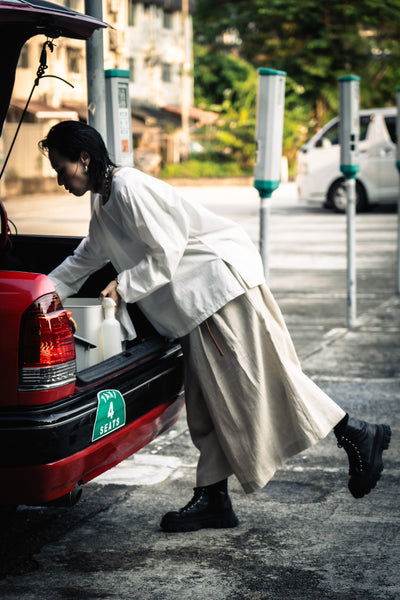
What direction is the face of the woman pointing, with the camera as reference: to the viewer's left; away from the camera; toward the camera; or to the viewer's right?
to the viewer's left

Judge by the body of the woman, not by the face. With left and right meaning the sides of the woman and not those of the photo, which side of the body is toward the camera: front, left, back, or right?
left

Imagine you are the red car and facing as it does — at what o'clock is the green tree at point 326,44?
The green tree is roughly at 2 o'clock from the red car.

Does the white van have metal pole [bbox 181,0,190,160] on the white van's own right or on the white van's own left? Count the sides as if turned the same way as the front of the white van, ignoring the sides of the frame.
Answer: on the white van's own right

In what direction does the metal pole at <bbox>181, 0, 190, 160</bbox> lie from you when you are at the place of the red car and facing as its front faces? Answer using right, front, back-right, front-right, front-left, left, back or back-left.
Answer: front-right

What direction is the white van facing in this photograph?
to the viewer's left

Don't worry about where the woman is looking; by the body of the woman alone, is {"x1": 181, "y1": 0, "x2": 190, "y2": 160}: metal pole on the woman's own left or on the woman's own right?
on the woman's own right

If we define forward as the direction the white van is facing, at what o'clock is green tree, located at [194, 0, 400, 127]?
The green tree is roughly at 3 o'clock from the white van.

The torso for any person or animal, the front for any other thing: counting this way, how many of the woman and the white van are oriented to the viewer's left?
2

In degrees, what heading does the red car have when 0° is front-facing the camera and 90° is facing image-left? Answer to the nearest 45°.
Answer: approximately 135°
